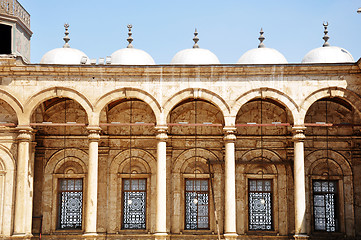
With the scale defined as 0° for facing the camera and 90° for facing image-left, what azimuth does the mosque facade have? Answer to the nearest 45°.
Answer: approximately 0°
